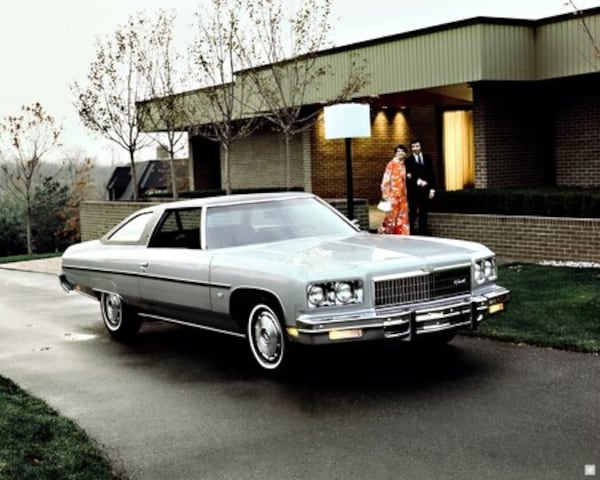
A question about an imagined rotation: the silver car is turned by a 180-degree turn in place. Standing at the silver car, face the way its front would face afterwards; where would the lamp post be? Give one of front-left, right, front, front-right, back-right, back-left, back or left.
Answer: front-right

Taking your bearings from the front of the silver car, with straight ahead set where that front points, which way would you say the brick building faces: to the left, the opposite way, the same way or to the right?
to the right

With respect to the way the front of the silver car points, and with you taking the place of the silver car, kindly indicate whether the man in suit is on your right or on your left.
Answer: on your left

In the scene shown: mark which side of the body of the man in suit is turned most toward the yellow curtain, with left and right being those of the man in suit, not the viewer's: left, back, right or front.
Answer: back

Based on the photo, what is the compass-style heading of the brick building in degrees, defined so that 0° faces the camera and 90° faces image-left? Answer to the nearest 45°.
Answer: approximately 45°

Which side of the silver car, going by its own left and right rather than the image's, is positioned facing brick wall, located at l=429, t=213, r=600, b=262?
left

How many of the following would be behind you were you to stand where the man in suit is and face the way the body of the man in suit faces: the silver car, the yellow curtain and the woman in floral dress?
1

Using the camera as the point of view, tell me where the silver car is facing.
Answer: facing the viewer and to the right of the viewer

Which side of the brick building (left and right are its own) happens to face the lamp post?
front

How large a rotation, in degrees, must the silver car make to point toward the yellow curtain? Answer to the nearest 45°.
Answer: approximately 135° to its left

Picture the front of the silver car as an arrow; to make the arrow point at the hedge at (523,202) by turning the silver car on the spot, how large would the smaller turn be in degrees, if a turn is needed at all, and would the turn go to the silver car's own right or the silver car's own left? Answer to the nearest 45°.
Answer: approximately 90° to the silver car's own left

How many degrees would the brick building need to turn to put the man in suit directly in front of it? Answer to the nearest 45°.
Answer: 0° — it already faces them

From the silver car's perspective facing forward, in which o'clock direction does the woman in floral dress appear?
The woman in floral dress is roughly at 8 o'clock from the silver car.
